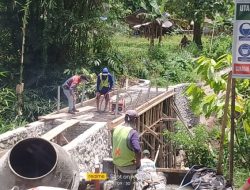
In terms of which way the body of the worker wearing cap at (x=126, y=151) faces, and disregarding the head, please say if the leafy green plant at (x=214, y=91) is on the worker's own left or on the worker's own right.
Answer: on the worker's own right

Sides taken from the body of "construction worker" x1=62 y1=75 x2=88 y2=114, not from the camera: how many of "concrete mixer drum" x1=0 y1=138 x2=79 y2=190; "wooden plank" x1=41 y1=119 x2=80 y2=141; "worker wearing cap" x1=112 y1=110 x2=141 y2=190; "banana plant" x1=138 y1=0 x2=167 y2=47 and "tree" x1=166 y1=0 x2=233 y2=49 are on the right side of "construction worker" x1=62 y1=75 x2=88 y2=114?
3

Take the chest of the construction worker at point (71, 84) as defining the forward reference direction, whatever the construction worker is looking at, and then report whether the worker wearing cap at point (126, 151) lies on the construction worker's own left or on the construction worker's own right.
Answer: on the construction worker's own right

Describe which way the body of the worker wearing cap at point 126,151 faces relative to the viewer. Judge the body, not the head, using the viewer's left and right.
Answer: facing away from the viewer and to the right of the viewer

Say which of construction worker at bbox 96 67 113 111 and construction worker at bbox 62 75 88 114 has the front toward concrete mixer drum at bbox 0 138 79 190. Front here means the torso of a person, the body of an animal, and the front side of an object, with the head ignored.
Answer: construction worker at bbox 96 67 113 111

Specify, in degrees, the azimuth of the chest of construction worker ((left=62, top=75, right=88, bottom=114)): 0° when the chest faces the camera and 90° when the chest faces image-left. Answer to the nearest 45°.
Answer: approximately 270°

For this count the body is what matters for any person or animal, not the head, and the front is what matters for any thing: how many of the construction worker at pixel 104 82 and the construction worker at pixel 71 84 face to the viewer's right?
1

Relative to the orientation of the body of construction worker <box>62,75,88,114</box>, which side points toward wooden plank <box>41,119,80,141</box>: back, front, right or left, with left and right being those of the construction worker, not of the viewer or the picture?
right

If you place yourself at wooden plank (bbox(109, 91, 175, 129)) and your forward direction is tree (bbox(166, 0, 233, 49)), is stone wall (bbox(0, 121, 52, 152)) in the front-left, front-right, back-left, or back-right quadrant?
back-left

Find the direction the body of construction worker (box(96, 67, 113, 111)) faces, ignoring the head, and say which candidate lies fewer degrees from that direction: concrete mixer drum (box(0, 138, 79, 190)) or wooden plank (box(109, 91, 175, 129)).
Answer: the concrete mixer drum

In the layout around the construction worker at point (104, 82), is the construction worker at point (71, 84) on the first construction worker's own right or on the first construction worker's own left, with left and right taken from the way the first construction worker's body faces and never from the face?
on the first construction worker's own right

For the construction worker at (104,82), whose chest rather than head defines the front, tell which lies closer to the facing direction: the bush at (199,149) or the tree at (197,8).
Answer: the bush

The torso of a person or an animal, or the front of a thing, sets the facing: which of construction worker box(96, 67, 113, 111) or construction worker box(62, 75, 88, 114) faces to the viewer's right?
construction worker box(62, 75, 88, 114)
